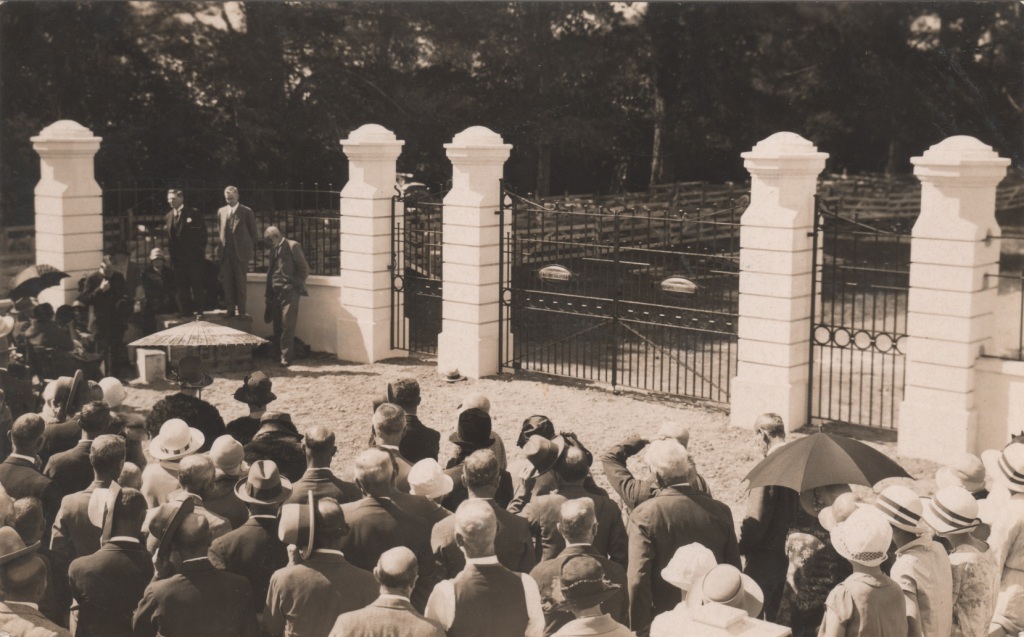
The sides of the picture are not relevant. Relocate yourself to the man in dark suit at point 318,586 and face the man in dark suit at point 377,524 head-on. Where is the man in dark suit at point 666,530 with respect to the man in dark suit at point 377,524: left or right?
right

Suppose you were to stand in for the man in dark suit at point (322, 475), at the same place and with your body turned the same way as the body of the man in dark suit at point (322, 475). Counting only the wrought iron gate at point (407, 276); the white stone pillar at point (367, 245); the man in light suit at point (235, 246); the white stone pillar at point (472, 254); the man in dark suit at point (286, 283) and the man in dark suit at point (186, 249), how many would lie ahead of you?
6

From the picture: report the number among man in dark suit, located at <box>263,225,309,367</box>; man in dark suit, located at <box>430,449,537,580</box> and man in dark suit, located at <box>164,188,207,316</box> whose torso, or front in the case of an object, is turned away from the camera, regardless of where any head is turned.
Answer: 1

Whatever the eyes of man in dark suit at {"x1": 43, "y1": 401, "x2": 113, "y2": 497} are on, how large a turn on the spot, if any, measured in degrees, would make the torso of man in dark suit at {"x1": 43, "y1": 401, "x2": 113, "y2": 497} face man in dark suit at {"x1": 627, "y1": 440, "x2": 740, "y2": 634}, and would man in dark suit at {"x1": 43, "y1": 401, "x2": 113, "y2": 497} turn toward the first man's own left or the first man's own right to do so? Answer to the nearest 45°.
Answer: approximately 90° to the first man's own right

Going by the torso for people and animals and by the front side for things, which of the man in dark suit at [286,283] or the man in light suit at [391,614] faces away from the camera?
the man in light suit

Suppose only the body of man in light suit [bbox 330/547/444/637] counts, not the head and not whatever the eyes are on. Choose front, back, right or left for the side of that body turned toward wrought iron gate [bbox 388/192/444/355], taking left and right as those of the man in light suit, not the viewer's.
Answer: front

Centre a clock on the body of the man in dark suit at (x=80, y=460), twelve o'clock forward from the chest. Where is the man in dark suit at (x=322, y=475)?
the man in dark suit at (x=322, y=475) is roughly at 3 o'clock from the man in dark suit at (x=80, y=460).

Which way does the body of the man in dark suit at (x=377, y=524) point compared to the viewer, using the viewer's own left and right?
facing away from the viewer and to the left of the viewer

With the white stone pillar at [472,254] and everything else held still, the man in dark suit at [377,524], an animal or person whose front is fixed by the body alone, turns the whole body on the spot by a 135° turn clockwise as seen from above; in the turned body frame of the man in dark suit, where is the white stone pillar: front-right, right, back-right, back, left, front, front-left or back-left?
left

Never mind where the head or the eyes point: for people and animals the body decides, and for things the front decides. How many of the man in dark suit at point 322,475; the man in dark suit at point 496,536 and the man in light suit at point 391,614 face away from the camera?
3

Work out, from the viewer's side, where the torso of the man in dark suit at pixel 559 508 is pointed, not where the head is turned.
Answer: away from the camera

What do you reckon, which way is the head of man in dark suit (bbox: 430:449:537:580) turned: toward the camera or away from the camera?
away from the camera

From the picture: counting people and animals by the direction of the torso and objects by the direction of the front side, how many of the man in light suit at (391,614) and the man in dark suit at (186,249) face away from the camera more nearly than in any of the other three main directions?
1

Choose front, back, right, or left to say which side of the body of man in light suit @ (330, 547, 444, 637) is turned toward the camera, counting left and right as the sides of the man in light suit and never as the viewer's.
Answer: back

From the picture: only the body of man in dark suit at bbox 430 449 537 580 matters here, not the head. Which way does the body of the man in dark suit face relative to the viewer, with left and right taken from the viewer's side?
facing away from the viewer

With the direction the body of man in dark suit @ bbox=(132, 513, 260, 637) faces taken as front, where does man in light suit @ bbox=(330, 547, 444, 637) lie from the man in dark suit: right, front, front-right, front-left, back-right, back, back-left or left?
back-right

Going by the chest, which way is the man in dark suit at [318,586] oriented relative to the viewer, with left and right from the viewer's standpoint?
facing away from the viewer

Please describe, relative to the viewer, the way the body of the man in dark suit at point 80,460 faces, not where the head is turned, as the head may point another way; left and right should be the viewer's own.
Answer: facing away from the viewer and to the right of the viewer

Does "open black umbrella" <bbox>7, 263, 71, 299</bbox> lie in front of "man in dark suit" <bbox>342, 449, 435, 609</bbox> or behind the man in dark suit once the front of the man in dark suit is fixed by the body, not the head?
in front

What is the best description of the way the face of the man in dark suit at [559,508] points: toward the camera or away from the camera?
away from the camera

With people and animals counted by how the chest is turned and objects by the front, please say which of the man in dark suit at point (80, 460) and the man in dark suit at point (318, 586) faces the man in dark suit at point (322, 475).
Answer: the man in dark suit at point (318, 586)

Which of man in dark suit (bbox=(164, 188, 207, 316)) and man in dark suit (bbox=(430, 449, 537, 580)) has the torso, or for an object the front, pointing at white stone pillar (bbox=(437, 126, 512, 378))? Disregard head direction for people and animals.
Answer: man in dark suit (bbox=(430, 449, 537, 580))
